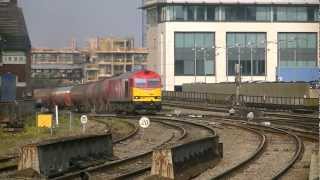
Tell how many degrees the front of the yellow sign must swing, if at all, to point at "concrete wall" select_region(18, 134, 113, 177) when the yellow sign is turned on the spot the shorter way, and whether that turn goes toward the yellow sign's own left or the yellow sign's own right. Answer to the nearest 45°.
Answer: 0° — it already faces it

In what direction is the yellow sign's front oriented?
toward the camera
